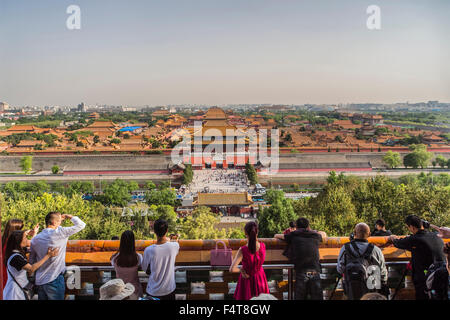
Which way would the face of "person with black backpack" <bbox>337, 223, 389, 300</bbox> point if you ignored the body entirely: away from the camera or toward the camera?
away from the camera

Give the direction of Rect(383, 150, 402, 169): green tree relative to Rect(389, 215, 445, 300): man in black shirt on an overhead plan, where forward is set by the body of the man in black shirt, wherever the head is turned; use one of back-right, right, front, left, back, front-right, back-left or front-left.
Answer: front-right

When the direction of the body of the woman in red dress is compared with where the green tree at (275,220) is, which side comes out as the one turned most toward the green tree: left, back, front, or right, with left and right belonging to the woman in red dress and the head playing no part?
front

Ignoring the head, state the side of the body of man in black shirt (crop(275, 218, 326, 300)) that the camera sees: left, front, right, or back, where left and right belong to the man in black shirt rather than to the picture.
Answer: back

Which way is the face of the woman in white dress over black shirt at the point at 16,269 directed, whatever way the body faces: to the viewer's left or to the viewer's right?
to the viewer's right

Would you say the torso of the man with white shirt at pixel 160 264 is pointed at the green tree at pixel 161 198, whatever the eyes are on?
yes

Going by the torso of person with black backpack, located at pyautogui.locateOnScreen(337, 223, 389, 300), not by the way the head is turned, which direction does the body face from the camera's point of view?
away from the camera

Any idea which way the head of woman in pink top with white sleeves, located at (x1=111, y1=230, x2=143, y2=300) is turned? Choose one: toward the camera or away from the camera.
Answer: away from the camera

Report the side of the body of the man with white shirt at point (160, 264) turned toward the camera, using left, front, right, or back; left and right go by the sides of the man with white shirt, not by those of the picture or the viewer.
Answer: back

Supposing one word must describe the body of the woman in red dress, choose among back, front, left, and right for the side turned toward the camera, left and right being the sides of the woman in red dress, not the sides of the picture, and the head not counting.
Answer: back

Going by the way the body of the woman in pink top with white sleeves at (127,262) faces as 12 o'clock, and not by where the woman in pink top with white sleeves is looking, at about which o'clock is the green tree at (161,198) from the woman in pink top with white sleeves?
The green tree is roughly at 12 o'clock from the woman in pink top with white sleeves.

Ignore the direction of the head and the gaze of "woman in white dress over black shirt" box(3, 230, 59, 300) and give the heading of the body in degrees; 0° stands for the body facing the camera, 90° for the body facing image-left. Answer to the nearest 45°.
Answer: approximately 270°

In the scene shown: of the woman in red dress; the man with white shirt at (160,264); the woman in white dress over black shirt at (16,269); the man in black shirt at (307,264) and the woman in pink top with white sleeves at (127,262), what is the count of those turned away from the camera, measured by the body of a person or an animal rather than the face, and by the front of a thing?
4
